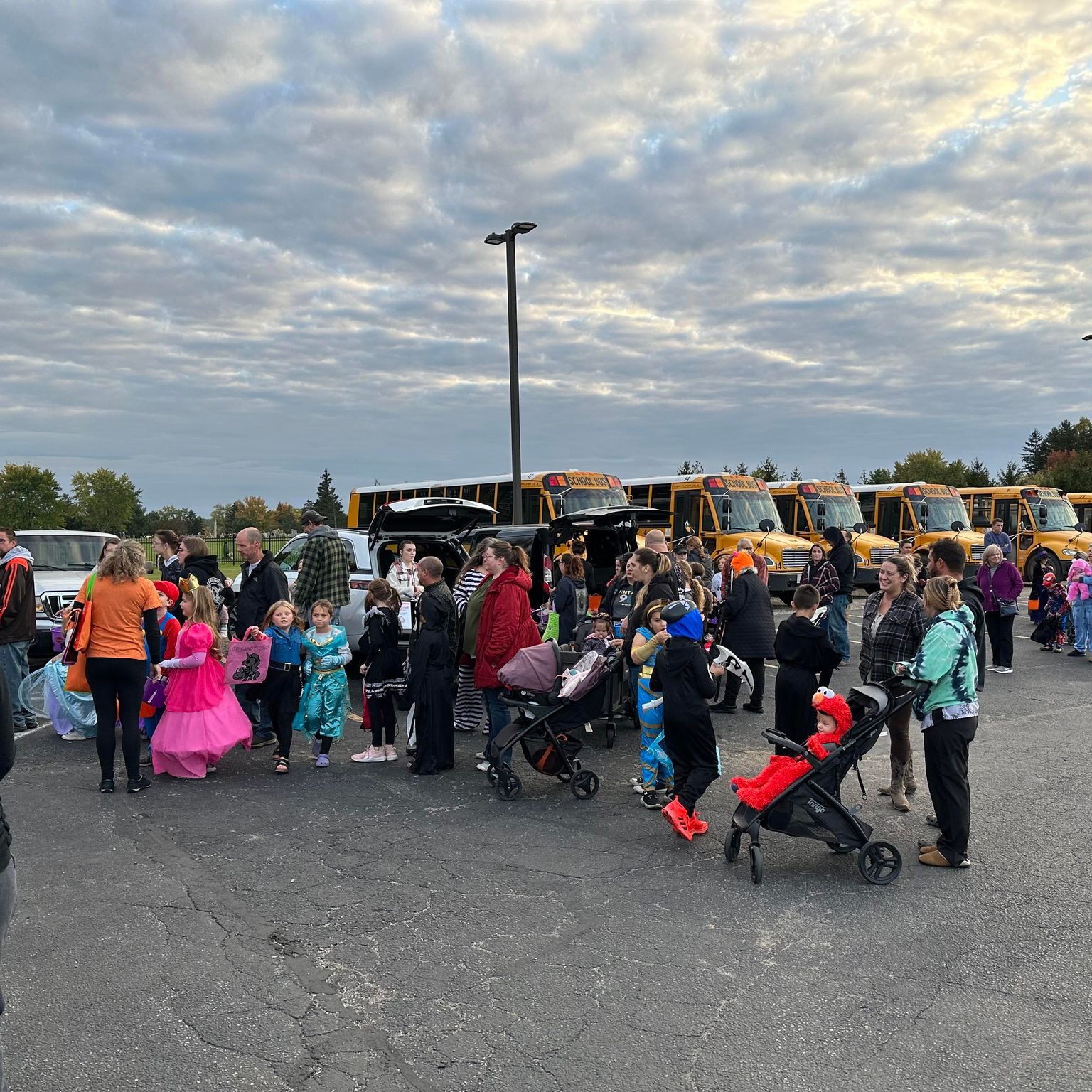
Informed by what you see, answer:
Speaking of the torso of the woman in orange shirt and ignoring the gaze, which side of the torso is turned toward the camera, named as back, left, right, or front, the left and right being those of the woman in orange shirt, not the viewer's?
back

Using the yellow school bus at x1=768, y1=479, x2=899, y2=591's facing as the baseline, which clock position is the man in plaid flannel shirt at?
The man in plaid flannel shirt is roughly at 2 o'clock from the yellow school bus.

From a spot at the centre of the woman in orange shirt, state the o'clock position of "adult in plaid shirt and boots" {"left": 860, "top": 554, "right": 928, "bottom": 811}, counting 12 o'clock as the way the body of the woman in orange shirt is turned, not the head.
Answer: The adult in plaid shirt and boots is roughly at 4 o'clock from the woman in orange shirt.

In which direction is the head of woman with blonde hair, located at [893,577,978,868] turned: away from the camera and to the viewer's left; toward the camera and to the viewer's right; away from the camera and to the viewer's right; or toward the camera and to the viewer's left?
away from the camera and to the viewer's left

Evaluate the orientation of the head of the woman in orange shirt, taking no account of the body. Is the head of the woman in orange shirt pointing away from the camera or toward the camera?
away from the camera

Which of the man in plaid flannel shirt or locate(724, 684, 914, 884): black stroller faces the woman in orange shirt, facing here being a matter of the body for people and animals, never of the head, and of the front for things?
the black stroller

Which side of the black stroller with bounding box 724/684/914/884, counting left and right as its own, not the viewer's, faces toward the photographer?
left
